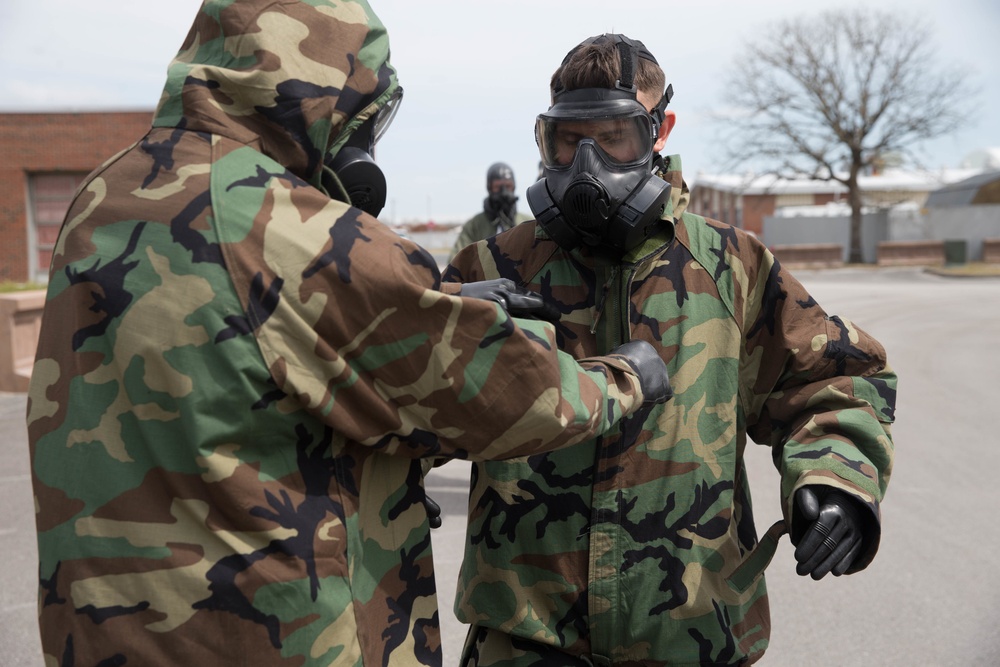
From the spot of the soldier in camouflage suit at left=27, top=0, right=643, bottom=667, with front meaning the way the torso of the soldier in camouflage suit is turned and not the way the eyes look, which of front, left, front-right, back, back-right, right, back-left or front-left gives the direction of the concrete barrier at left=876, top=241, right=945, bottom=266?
front

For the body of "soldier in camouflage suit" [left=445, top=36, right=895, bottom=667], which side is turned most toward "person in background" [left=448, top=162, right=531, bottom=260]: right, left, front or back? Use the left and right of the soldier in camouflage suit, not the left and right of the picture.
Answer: back

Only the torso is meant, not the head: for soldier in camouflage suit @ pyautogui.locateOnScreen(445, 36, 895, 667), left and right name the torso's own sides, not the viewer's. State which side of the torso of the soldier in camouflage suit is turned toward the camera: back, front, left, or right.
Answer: front

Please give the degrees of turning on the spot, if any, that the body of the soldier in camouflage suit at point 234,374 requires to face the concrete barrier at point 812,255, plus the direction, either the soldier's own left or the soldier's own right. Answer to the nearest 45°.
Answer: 0° — they already face it

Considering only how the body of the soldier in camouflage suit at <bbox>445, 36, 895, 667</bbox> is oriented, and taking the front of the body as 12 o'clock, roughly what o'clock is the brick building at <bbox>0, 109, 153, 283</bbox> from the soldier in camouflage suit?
The brick building is roughly at 5 o'clock from the soldier in camouflage suit.

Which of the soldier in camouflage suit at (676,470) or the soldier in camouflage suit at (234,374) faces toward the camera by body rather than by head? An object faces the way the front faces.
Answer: the soldier in camouflage suit at (676,470)

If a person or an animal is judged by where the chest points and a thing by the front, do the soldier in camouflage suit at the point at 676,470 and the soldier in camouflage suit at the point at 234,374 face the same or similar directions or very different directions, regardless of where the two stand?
very different directions

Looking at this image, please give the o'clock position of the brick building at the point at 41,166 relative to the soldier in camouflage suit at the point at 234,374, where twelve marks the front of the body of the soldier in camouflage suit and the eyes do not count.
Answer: The brick building is roughly at 10 o'clock from the soldier in camouflage suit.

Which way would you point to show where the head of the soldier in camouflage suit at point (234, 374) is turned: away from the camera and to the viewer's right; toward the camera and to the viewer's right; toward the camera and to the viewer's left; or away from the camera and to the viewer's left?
away from the camera and to the viewer's right

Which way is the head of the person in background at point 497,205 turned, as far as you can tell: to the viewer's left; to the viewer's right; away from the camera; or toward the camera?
toward the camera

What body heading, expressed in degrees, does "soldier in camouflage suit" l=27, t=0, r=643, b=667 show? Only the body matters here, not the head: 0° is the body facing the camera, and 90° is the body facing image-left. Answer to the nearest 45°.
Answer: approximately 225°

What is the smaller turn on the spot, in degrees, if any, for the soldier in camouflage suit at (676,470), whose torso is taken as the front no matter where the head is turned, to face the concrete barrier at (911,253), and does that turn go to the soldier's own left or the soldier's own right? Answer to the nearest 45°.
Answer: approximately 180°

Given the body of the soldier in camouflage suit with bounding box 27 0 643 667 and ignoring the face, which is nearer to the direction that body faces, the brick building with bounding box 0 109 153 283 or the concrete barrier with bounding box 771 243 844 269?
the concrete barrier

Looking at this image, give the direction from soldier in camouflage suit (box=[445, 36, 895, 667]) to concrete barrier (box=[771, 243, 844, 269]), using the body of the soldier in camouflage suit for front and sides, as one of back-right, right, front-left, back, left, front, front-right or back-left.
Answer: back

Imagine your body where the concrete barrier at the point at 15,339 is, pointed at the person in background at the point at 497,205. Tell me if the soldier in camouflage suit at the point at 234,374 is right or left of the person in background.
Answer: right

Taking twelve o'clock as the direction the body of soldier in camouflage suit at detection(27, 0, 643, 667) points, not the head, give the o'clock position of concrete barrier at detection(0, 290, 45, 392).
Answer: The concrete barrier is roughly at 10 o'clock from the soldier in camouflage suit.

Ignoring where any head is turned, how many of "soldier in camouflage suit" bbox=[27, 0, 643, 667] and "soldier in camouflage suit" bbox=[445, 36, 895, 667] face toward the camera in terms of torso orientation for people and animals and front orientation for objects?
1
